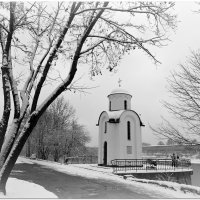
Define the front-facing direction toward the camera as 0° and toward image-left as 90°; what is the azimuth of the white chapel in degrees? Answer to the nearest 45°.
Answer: approximately 45°
